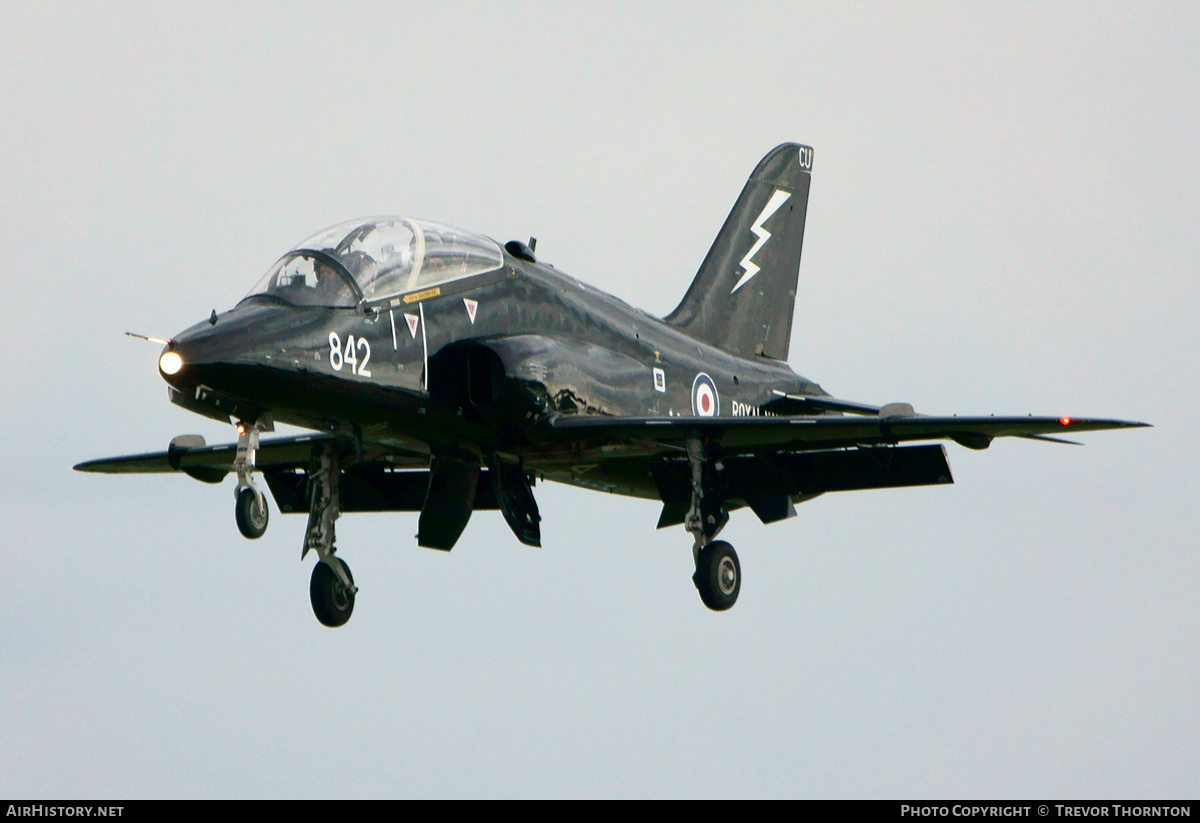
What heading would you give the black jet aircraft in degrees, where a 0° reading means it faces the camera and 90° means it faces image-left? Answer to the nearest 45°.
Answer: approximately 45°
